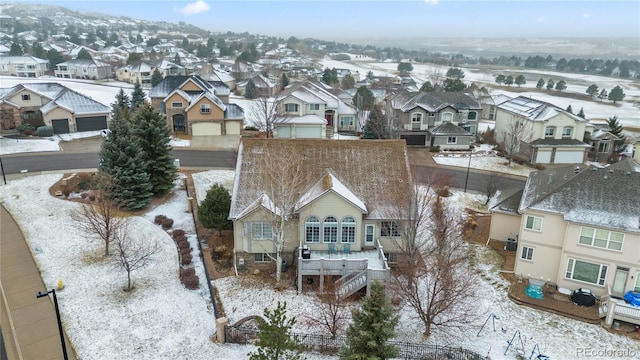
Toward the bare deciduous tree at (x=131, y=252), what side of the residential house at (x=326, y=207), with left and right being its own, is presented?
left

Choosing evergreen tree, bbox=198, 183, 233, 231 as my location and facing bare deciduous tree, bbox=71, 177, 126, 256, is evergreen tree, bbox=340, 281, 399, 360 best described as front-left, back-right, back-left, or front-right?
back-left

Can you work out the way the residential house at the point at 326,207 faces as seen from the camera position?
facing away from the viewer

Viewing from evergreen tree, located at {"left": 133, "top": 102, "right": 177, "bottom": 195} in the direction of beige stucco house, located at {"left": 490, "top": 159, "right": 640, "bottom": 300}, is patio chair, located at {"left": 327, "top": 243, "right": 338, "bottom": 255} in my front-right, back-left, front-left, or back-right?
front-right

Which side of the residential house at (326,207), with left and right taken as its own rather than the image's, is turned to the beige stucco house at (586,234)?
right

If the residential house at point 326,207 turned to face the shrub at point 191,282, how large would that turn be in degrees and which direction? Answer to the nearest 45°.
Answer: approximately 135° to its left

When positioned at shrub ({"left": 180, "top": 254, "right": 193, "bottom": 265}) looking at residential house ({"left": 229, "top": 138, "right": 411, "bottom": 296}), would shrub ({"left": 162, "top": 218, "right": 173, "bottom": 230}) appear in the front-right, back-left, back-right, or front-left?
back-left

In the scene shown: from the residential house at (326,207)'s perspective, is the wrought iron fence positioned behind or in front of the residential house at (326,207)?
behind

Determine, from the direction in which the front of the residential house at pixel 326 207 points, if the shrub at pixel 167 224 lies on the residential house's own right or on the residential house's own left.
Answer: on the residential house's own left

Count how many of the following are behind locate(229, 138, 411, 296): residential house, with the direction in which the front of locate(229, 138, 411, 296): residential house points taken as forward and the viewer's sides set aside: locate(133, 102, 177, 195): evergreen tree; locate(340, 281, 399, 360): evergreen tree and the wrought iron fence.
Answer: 2

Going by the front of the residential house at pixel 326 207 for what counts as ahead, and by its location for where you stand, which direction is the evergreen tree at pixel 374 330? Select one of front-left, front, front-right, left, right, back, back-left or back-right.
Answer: back

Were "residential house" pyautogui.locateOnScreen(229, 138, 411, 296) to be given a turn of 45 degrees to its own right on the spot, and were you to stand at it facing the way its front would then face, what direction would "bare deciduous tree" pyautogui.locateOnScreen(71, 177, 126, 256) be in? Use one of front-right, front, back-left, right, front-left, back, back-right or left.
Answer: back-left

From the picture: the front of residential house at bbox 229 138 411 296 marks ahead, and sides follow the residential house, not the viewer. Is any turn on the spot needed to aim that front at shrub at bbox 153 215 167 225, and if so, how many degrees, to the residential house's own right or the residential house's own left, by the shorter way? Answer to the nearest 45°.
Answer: approximately 45° to the residential house's own left

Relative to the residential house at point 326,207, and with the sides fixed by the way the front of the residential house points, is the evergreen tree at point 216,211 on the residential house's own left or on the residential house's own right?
on the residential house's own left

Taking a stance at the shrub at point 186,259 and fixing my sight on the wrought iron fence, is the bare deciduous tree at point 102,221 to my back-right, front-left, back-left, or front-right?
back-right

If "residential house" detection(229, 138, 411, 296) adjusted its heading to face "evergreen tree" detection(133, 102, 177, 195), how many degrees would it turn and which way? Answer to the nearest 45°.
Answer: approximately 45° to its left
